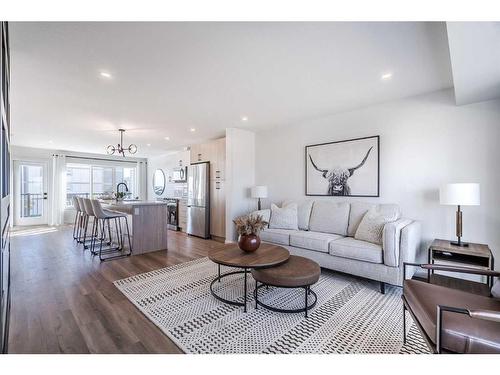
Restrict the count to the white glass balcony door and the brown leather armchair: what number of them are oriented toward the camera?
1

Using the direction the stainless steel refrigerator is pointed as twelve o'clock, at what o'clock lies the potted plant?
The potted plant is roughly at 10 o'clock from the stainless steel refrigerator.

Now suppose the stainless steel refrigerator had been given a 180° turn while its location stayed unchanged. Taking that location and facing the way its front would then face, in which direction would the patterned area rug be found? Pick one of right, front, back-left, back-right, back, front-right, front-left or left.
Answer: back-right

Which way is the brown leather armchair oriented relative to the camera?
to the viewer's left

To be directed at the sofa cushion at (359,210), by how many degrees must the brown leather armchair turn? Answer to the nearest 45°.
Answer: approximately 45° to its right

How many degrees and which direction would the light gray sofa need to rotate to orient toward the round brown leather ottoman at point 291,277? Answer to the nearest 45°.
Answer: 0° — it already faces it

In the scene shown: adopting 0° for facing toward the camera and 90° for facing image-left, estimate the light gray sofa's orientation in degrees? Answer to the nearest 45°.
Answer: approximately 45°

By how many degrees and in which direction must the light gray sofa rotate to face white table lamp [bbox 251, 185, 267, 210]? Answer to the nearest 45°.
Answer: approximately 90° to its right

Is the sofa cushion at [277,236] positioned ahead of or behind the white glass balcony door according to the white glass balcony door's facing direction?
ahead
